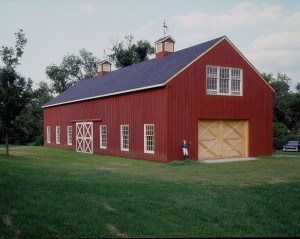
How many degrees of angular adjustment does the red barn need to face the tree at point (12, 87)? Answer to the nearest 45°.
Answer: approximately 135° to its right

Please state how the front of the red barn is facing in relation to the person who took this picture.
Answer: facing the viewer and to the right of the viewer
